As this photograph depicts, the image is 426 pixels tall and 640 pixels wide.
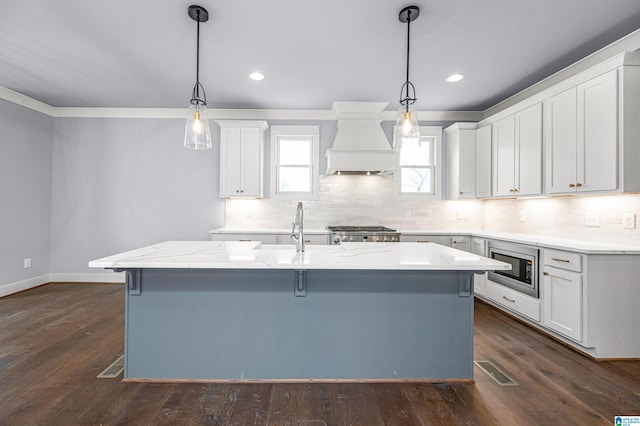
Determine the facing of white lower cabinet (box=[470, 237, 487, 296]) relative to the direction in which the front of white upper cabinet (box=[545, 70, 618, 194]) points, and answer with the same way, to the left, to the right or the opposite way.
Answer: the same way

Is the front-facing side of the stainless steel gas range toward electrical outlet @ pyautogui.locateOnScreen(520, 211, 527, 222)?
no

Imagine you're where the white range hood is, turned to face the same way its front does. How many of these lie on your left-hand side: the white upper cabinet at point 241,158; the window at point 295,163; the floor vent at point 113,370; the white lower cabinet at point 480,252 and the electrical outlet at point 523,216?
2

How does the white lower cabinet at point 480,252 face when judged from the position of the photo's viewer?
facing the viewer and to the left of the viewer

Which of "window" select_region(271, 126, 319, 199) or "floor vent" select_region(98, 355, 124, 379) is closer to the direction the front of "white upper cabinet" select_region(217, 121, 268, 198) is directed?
the floor vent

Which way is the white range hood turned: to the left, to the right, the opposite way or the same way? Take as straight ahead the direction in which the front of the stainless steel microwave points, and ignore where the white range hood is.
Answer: to the left

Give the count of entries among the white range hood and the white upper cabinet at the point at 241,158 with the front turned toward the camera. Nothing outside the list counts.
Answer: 2

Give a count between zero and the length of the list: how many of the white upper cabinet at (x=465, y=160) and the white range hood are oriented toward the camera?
2

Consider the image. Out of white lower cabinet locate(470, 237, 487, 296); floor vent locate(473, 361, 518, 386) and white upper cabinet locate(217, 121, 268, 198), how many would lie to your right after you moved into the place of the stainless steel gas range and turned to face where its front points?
1

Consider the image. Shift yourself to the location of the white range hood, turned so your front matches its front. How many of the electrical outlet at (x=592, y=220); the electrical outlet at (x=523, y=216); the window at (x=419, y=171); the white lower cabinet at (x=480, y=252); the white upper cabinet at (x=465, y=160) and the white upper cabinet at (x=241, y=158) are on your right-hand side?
1

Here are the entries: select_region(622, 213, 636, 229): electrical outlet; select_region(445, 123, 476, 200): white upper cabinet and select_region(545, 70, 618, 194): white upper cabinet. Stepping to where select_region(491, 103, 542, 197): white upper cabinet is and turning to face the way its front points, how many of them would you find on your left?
2

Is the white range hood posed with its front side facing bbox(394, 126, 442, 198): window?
no

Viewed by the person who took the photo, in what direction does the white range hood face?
facing the viewer

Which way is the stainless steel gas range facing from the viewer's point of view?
toward the camera

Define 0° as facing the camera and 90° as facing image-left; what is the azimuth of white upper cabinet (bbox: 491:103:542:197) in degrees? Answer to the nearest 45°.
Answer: approximately 45°

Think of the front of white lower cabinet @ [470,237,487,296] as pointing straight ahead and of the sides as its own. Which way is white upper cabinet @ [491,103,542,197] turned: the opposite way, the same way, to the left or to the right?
the same way

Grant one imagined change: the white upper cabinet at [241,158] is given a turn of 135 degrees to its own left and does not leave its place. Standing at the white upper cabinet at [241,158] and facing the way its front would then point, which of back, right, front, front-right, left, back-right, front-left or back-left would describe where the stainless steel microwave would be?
right

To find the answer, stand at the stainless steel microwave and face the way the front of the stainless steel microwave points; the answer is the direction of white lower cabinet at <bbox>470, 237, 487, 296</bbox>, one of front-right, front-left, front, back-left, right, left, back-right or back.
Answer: right

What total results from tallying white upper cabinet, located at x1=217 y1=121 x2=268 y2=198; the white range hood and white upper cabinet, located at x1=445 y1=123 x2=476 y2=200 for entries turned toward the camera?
3
